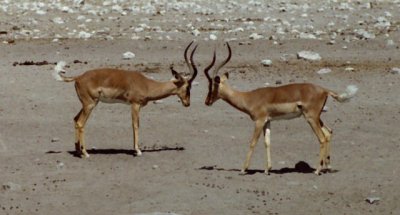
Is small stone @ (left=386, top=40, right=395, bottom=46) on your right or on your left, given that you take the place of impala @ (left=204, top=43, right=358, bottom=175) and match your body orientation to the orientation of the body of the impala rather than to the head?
on your right

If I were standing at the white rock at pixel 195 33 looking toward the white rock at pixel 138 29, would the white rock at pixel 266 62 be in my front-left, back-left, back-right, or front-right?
back-left

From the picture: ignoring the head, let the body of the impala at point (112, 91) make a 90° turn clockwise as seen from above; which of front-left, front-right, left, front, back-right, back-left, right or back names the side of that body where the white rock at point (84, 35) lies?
back

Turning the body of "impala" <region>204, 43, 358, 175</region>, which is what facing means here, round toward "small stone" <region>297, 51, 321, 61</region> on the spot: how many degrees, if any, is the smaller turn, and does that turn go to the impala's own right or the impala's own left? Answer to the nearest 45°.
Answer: approximately 90° to the impala's own right

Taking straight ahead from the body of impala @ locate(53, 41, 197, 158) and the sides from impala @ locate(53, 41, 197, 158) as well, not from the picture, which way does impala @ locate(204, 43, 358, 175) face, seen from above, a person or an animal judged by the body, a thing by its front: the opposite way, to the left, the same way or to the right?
the opposite way

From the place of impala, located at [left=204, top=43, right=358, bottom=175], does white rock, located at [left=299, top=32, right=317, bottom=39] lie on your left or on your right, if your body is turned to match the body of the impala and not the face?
on your right

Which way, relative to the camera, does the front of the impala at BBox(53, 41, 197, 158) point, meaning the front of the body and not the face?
to the viewer's right

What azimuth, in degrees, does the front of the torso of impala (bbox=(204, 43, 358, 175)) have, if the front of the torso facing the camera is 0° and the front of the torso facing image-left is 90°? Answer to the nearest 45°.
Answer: approximately 90°

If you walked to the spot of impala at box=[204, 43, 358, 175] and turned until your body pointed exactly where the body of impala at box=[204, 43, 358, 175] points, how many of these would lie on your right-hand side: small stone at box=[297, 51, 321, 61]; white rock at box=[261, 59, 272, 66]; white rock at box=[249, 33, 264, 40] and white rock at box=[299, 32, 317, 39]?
4

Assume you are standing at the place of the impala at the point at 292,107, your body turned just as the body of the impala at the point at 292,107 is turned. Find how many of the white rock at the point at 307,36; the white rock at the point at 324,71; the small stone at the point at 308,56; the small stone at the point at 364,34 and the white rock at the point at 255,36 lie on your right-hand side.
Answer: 5

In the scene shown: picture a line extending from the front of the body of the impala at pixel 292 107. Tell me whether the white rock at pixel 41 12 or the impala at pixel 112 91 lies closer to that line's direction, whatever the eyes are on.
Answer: the impala
